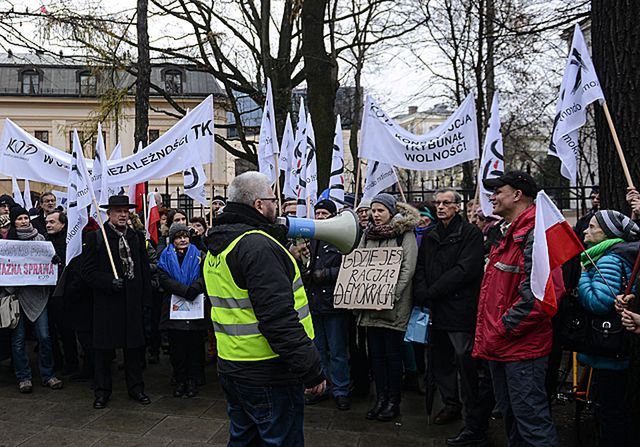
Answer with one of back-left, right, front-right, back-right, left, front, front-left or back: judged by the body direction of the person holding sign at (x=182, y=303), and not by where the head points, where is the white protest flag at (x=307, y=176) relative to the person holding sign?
back-left

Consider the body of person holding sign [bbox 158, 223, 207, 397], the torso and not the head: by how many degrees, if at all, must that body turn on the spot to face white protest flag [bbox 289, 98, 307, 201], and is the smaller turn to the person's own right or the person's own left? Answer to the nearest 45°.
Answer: approximately 135° to the person's own left

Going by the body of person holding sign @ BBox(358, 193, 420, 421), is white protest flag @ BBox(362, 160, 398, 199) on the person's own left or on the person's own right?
on the person's own right

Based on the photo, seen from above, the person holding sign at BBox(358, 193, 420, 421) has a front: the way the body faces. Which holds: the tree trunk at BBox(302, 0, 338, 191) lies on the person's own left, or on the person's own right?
on the person's own right

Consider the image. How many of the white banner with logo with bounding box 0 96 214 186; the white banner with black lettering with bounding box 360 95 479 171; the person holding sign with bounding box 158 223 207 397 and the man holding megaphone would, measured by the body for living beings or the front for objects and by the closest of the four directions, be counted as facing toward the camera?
3

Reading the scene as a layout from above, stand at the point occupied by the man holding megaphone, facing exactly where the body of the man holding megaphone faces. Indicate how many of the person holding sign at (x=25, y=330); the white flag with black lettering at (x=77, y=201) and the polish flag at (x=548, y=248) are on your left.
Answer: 2

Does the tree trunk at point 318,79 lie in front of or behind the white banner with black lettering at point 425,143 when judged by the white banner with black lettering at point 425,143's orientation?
behind

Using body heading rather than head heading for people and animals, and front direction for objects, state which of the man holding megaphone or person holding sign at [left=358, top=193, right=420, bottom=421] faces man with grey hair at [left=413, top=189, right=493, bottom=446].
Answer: the man holding megaphone
